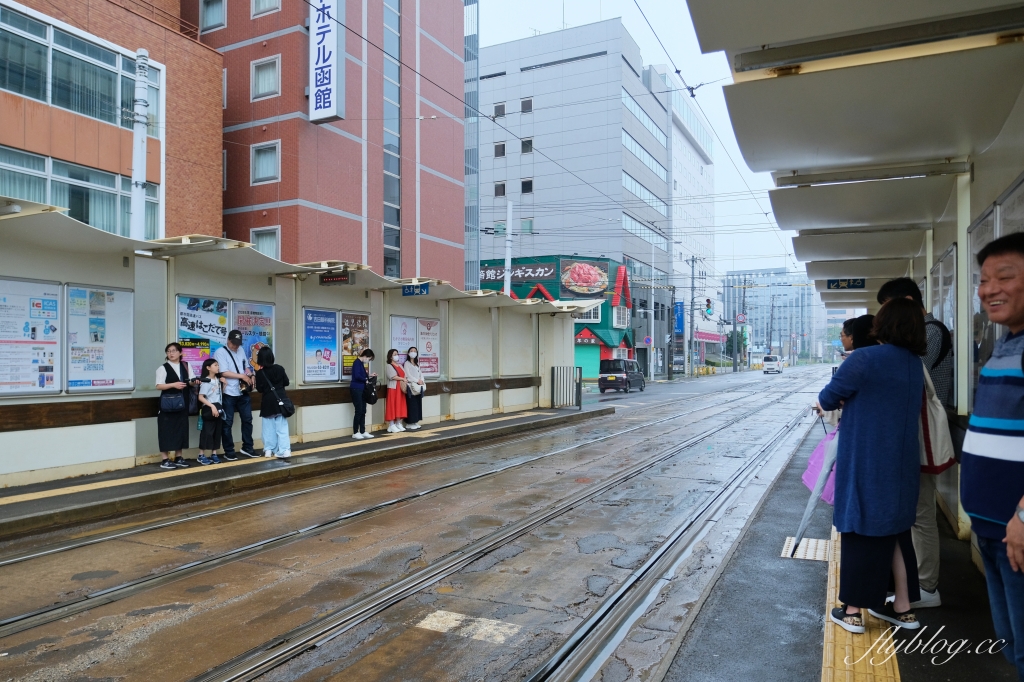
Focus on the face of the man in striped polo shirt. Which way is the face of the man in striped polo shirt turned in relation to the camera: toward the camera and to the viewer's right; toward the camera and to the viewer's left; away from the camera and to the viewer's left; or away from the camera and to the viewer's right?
toward the camera and to the viewer's left

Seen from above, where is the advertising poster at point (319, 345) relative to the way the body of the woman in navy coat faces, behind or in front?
in front

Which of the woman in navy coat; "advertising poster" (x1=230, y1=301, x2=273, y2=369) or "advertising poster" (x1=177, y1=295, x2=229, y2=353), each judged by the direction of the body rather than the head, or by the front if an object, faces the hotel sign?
the woman in navy coat

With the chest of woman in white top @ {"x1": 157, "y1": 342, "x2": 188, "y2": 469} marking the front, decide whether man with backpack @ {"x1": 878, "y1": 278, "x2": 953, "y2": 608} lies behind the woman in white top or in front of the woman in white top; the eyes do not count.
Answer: in front

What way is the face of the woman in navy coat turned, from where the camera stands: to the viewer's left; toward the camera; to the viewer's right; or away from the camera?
away from the camera

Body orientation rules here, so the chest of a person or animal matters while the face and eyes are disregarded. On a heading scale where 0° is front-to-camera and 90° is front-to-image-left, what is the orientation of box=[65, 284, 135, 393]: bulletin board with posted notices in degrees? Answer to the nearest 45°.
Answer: approximately 315°

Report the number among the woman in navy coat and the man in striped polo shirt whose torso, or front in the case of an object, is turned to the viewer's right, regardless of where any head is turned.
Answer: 0

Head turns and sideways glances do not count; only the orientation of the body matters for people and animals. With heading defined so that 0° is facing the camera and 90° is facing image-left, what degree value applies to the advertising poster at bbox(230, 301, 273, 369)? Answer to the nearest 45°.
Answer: approximately 315°

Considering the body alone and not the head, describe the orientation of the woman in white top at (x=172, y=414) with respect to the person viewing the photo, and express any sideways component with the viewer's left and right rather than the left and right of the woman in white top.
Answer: facing the viewer and to the right of the viewer

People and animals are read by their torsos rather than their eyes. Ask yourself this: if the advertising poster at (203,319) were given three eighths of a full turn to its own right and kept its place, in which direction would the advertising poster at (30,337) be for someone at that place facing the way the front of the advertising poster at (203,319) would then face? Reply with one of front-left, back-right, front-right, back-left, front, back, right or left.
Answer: front-left

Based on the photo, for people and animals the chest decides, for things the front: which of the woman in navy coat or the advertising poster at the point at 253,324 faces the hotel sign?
the woman in navy coat

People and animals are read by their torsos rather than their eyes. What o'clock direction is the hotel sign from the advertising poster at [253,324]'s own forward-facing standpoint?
The hotel sign is roughly at 8 o'clock from the advertising poster.
